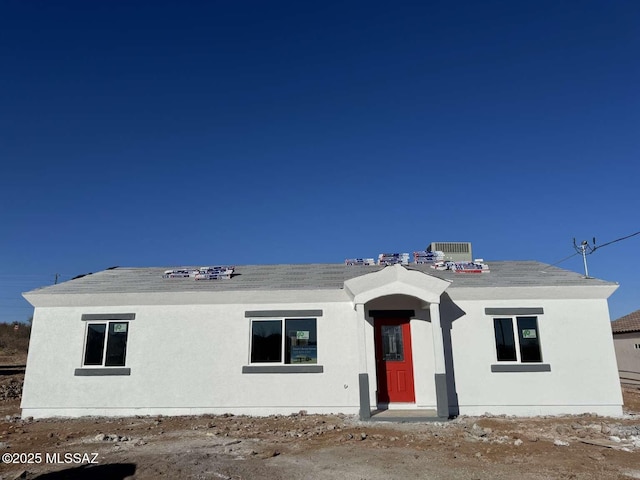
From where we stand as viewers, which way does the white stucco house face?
facing the viewer
